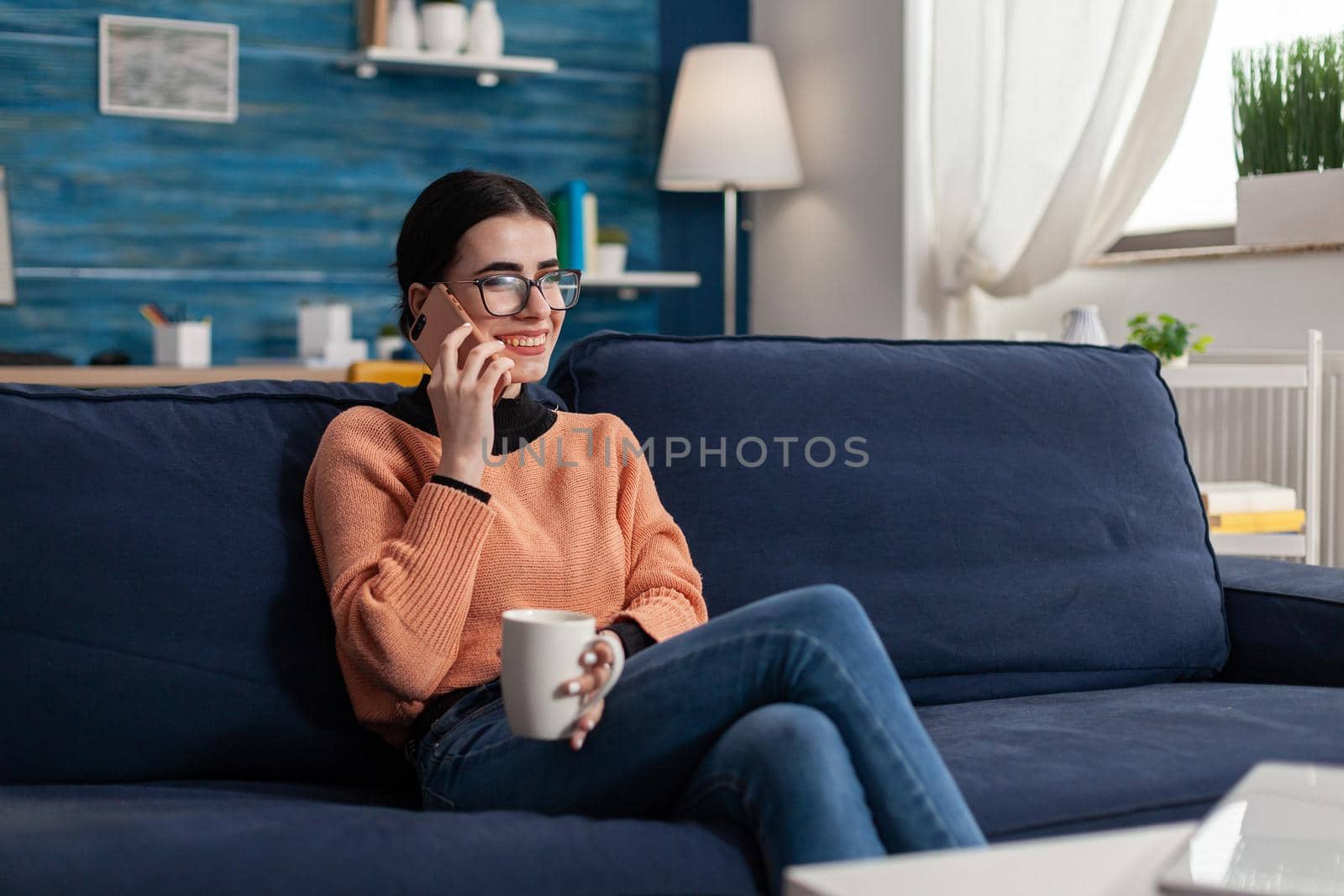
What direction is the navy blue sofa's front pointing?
toward the camera

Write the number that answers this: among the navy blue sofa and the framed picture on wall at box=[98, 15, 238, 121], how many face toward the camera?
2

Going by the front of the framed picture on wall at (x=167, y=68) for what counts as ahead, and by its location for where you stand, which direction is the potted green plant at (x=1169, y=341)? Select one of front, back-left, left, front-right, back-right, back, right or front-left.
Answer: front-left

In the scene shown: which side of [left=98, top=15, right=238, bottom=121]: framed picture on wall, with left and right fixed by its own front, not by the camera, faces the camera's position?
front

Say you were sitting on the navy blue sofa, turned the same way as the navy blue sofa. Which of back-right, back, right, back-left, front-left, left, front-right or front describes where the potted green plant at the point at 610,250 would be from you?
back

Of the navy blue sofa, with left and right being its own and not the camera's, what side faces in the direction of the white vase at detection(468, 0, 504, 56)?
back

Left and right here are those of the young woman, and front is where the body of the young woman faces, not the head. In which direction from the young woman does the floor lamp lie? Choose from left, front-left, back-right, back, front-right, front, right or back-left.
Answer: back-left

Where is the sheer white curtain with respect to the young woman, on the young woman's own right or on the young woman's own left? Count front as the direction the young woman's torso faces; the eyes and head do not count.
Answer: on the young woman's own left

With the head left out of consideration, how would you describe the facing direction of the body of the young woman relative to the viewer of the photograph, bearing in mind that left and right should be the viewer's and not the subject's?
facing the viewer and to the right of the viewer
